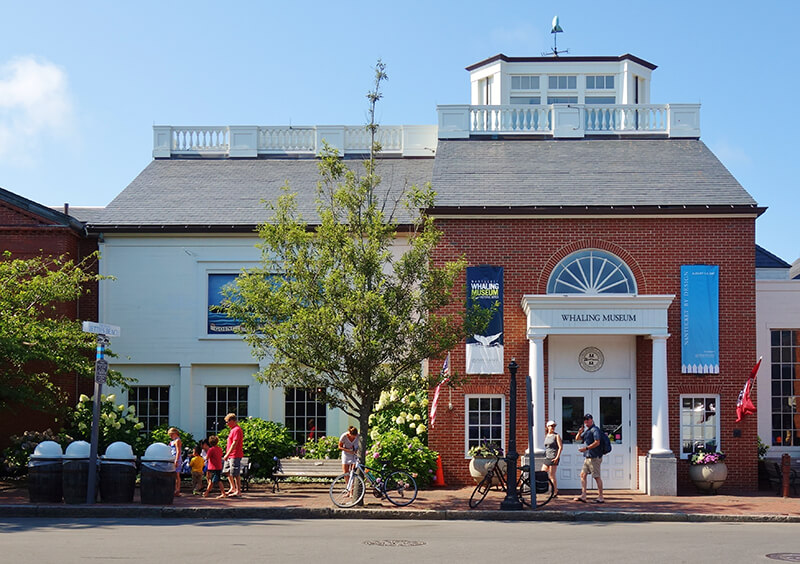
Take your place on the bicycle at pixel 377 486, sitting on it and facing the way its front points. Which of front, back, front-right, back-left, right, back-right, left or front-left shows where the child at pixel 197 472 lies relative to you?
front-right

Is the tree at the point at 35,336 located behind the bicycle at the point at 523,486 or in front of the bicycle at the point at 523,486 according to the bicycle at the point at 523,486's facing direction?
in front

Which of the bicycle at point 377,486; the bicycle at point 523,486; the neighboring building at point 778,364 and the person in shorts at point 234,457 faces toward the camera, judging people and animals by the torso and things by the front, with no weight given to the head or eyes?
the neighboring building

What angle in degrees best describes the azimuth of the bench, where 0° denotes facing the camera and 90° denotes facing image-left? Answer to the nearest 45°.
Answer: approximately 0°

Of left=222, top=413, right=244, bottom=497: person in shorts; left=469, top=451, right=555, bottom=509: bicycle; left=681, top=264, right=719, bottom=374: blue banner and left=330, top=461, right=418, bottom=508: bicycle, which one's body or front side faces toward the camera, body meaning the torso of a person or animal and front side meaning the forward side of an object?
the blue banner

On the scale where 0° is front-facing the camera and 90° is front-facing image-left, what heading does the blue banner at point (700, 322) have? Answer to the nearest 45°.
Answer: approximately 0°

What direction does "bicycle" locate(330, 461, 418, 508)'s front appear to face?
to the viewer's left

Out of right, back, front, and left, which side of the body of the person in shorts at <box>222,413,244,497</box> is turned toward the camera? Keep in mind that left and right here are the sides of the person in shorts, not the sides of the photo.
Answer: left

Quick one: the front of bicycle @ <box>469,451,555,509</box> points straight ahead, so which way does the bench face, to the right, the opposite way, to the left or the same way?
to the left

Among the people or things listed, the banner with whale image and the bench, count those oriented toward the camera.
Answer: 2

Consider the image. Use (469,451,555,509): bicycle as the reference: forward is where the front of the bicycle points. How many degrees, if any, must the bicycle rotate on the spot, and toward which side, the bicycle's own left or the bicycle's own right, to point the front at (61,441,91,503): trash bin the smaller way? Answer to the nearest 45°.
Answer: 0° — it already faces it

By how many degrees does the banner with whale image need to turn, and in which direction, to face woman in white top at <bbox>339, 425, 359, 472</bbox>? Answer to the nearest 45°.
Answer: approximately 45° to its right
